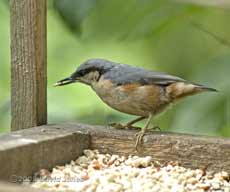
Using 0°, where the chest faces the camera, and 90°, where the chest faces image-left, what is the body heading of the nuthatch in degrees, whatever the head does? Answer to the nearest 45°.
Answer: approximately 90°

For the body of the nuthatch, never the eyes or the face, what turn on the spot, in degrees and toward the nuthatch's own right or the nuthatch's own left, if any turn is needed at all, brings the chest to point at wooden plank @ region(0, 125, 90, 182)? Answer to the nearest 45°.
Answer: approximately 45° to the nuthatch's own left

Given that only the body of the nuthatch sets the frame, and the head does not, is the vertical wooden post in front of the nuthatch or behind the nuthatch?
in front
